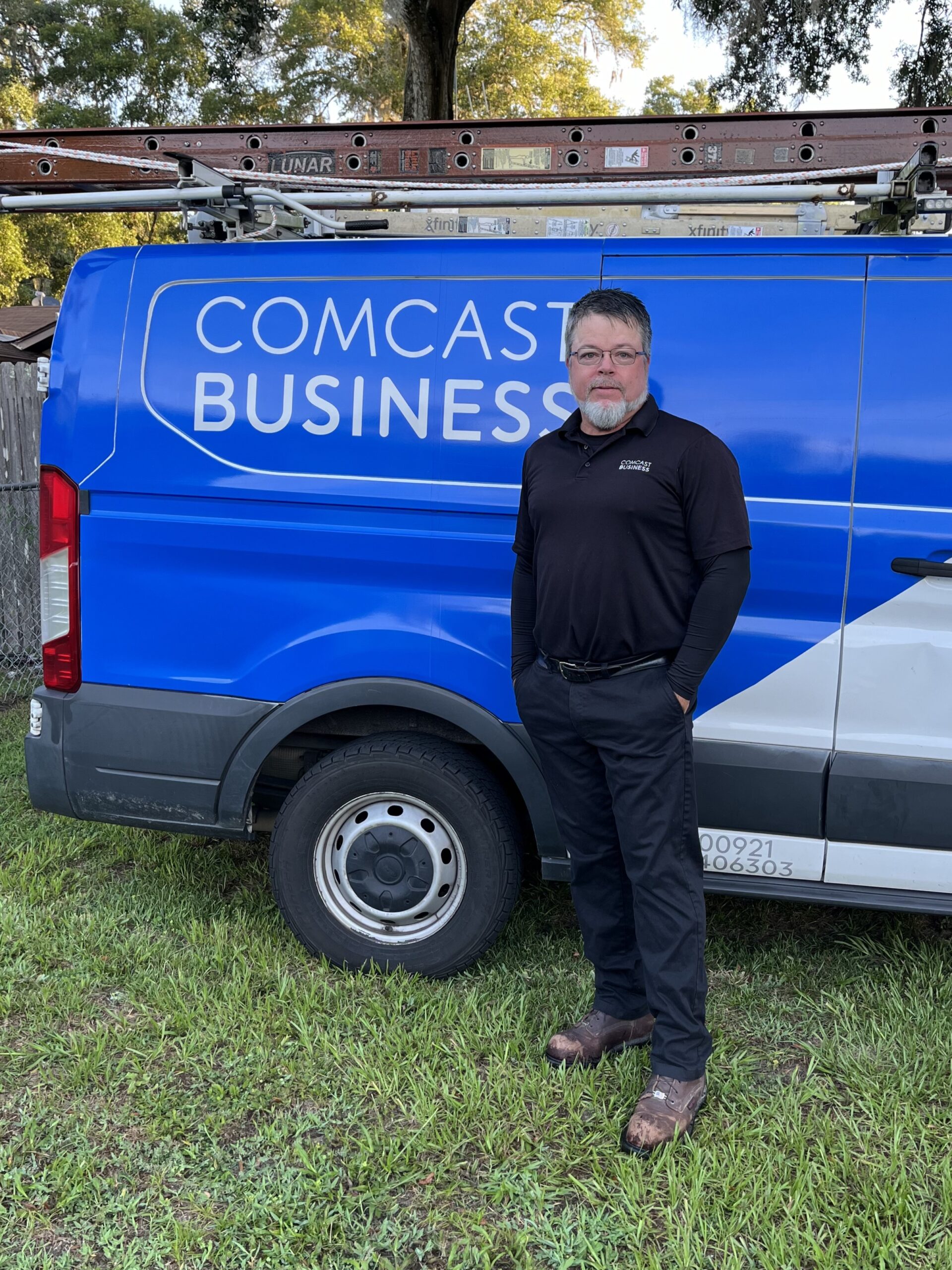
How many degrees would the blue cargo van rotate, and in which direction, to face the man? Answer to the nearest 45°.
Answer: approximately 45° to its right

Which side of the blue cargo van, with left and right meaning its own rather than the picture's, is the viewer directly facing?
right

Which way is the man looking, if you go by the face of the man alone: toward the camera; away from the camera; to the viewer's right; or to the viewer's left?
toward the camera

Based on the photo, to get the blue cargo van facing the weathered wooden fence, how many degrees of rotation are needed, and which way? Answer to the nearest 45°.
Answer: approximately 135° to its left
